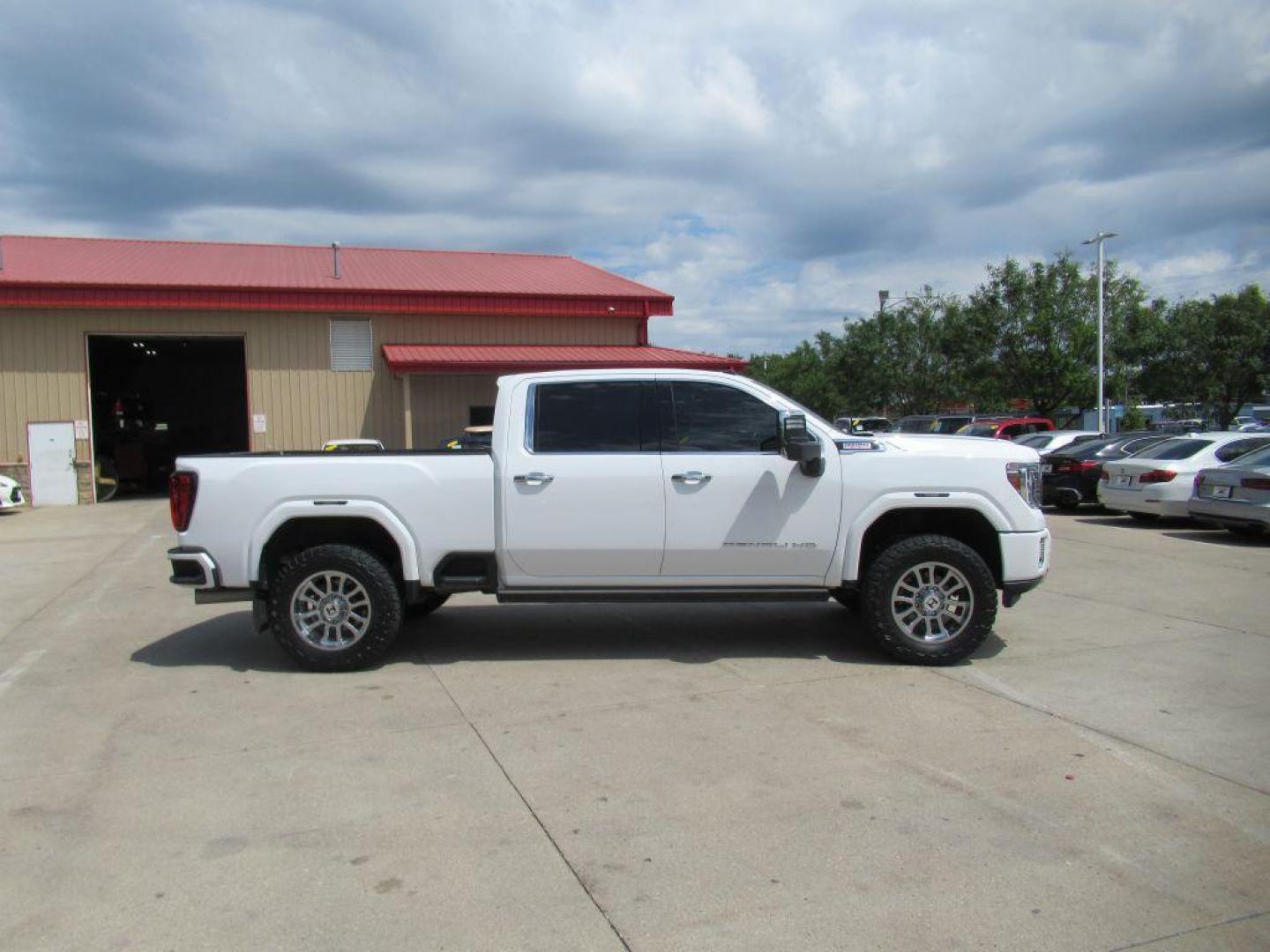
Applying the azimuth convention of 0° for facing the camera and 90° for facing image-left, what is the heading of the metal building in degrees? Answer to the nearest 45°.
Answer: approximately 0°

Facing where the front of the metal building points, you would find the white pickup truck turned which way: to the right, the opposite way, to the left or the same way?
to the left

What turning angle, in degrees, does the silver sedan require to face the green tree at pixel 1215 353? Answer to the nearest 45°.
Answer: approximately 45° to its left

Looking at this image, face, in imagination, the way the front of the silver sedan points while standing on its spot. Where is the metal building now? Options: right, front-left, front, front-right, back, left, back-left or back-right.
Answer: back-left

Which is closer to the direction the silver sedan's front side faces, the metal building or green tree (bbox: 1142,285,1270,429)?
the green tree

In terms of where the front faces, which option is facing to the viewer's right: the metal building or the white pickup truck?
the white pickup truck

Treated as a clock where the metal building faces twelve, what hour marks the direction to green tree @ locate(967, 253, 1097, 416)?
The green tree is roughly at 9 o'clock from the metal building.

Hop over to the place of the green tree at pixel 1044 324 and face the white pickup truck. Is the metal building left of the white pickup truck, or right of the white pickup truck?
right

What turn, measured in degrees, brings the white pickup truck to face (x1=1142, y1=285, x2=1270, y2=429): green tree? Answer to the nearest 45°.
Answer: approximately 45° to its left

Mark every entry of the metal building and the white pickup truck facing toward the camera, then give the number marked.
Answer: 1

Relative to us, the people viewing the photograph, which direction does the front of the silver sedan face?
facing away from the viewer and to the right of the viewer

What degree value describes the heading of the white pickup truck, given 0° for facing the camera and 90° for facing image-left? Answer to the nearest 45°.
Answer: approximately 270°

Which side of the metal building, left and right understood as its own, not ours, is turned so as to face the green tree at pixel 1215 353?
left
